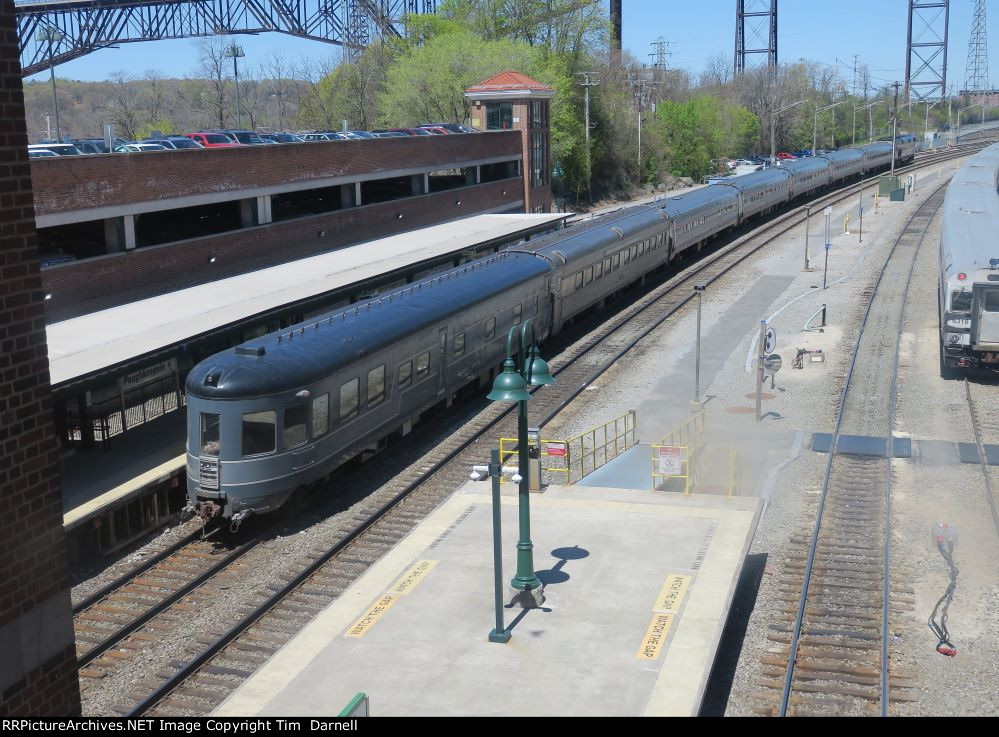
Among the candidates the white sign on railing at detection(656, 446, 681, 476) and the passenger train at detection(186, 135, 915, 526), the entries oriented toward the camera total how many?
1

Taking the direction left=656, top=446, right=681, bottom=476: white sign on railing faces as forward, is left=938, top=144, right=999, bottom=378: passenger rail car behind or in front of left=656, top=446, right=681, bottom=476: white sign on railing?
behind

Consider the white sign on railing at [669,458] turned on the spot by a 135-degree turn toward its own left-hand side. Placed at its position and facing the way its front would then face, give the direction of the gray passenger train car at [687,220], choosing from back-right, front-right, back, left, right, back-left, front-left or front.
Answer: front-left

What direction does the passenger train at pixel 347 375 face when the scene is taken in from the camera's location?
facing away from the viewer and to the right of the viewer

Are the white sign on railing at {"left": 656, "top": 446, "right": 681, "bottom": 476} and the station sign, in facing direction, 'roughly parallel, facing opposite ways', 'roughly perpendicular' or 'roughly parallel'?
roughly perpendicular

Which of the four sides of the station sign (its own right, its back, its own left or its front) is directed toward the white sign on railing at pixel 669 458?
front

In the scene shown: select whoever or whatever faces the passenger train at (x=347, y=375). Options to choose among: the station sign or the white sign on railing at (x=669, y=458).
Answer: the station sign

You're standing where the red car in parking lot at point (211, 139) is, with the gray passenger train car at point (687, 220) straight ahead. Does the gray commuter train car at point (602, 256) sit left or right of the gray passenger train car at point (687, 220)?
right

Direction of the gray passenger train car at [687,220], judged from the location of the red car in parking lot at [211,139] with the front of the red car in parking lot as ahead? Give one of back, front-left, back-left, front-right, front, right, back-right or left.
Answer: front-left

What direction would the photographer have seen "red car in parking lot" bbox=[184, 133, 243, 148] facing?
facing the viewer and to the right of the viewer

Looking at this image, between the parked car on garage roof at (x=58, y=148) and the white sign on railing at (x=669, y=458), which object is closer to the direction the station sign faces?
the white sign on railing

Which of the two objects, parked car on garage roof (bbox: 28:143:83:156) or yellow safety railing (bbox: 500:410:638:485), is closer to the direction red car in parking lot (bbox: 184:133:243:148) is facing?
the yellow safety railing

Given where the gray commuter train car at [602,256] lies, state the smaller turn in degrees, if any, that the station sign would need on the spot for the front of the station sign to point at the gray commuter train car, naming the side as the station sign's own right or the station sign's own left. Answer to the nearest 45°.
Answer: approximately 90° to the station sign's own left

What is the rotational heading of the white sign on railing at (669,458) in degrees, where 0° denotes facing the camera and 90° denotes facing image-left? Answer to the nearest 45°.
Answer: approximately 0°
